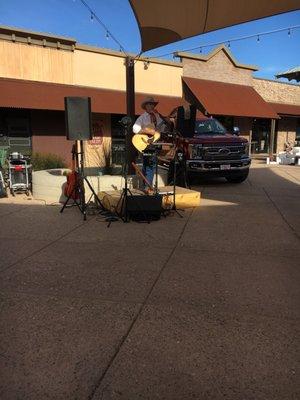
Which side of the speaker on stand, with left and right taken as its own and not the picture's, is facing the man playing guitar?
left

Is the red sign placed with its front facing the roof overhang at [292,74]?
no

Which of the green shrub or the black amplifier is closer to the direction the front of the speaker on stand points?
the black amplifier

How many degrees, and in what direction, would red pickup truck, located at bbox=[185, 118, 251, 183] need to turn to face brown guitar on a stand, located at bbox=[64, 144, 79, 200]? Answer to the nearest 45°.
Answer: approximately 90° to its right

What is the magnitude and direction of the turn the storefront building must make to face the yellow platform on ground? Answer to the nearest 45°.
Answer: approximately 45° to its right

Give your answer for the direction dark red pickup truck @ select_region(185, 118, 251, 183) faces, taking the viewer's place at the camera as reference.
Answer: facing the viewer and to the right of the viewer

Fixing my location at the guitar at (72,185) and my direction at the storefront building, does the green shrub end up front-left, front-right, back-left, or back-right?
front-left

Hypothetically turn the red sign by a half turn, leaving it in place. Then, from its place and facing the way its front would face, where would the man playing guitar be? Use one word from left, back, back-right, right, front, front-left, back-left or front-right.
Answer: back

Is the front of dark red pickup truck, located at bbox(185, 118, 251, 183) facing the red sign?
no

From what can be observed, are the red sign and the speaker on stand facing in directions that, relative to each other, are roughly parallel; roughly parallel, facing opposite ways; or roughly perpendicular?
roughly parallel

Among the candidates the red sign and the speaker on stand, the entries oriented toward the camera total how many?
2

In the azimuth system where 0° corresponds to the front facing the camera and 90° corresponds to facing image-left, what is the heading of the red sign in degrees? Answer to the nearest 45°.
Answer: approximately 0°

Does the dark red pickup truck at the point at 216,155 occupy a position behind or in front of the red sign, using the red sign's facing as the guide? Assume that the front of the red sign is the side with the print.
in front

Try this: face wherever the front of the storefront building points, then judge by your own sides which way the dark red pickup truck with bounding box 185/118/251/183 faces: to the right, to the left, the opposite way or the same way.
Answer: the same way

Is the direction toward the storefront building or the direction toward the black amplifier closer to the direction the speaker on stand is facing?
the black amplifier

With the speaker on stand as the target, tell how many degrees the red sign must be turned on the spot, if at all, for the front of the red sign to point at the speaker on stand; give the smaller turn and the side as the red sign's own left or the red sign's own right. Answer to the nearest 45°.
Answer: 0° — it already faces it

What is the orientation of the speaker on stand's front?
toward the camera

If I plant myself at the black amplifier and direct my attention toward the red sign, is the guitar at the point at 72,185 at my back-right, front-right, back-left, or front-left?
front-left
